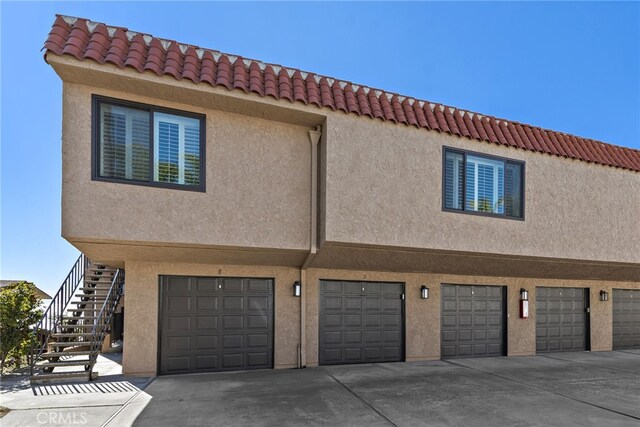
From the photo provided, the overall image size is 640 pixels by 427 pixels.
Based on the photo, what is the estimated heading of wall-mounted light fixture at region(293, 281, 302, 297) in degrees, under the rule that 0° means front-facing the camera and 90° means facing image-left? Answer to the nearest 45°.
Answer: approximately 315°

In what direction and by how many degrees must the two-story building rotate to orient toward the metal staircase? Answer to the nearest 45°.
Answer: approximately 135° to its right

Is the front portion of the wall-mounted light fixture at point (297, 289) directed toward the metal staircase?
no

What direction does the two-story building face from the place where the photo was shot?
facing the viewer and to the right of the viewer
